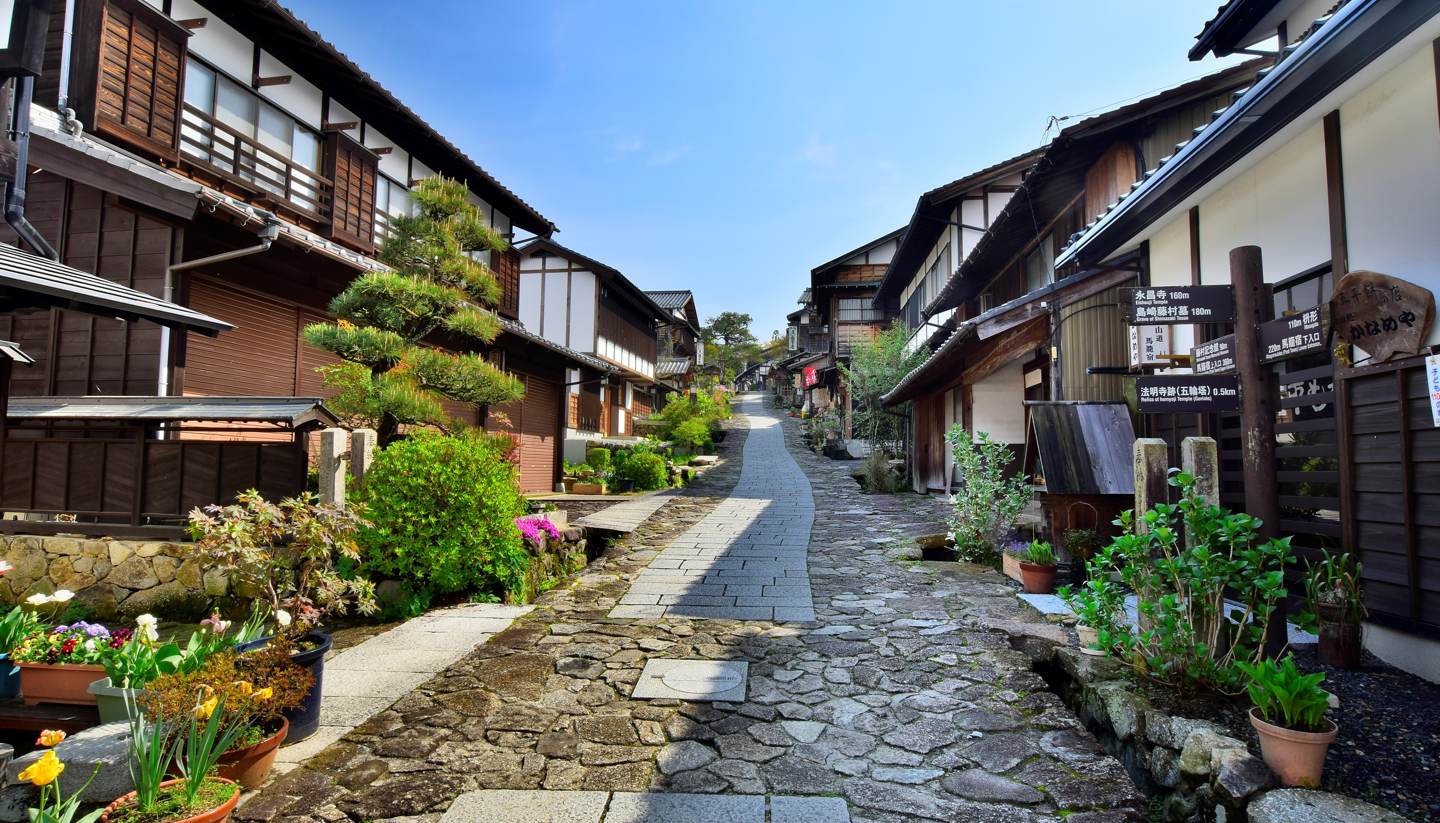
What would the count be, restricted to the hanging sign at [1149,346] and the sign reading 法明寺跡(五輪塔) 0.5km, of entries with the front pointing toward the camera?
2

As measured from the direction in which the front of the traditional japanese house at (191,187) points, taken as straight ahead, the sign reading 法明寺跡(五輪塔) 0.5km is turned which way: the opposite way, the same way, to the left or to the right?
to the right

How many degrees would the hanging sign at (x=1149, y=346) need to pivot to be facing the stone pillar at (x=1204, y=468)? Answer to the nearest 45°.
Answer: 0° — it already faces it

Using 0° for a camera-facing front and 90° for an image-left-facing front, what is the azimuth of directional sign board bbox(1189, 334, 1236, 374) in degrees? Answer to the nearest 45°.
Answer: approximately 45°

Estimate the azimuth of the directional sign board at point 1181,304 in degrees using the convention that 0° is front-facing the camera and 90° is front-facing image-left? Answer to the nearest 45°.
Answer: approximately 0°

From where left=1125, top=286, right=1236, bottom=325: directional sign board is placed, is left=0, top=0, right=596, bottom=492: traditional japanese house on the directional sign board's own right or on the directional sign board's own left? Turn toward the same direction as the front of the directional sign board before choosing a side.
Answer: on the directional sign board's own right

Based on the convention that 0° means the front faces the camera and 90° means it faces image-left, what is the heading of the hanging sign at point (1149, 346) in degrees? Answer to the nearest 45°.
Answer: approximately 0°

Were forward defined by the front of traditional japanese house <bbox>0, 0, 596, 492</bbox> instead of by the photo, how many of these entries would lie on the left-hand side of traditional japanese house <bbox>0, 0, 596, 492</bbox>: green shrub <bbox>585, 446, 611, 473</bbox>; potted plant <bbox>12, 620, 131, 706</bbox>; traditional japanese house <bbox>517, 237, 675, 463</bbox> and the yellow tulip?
2

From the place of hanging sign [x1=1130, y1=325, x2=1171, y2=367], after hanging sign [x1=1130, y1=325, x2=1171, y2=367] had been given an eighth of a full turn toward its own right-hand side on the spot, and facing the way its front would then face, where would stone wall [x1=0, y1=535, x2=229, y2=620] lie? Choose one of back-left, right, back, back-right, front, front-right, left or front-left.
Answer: front

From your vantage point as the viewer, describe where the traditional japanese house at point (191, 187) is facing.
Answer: facing the viewer and to the right of the viewer

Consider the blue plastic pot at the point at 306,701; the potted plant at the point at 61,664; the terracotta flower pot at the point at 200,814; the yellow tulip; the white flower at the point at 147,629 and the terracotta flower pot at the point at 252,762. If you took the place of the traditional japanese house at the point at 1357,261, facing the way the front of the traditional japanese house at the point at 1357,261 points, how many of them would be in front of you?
6

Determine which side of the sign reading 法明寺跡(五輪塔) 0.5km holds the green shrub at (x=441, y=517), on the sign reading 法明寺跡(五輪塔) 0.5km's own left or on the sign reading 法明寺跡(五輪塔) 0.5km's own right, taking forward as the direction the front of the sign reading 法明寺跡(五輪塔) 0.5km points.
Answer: on the sign reading 法明寺跡(五輪塔) 0.5km's own right

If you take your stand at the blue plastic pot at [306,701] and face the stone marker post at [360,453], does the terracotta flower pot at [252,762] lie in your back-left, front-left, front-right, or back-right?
back-left

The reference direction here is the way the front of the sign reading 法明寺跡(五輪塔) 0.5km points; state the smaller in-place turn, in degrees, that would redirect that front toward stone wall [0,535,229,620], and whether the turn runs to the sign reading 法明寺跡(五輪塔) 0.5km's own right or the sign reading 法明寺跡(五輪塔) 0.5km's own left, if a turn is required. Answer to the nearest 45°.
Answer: approximately 90° to the sign reading 法明寺跡(五輪塔) 0.5km's own right
